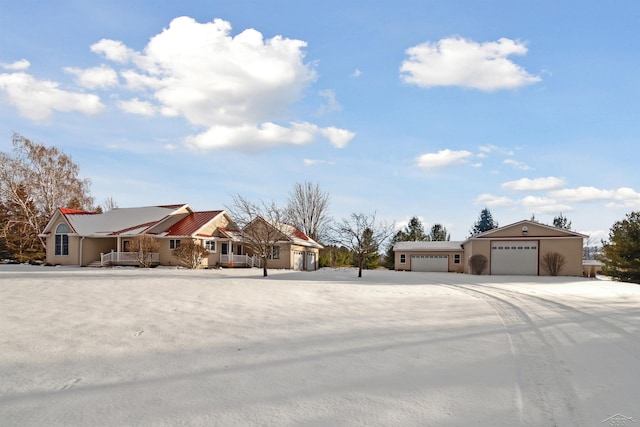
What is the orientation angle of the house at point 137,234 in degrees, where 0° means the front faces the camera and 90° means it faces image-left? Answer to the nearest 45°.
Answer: approximately 315°

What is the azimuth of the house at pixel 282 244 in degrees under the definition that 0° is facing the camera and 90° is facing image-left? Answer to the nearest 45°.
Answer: approximately 315°

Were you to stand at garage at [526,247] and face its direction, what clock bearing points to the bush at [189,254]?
The bush is roughly at 2 o'clock from the garage.

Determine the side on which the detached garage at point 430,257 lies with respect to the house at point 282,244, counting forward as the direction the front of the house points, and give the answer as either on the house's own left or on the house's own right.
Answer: on the house's own left

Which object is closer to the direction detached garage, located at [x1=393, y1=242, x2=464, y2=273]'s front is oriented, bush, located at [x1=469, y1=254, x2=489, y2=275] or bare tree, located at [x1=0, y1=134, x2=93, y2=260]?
the bush

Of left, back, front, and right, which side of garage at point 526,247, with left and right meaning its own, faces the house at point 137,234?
right

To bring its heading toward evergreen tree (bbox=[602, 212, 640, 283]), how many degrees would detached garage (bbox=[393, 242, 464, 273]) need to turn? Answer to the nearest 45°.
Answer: approximately 45° to its left
